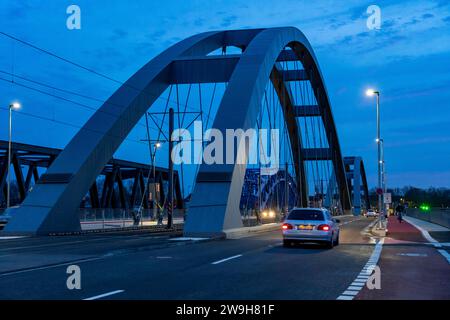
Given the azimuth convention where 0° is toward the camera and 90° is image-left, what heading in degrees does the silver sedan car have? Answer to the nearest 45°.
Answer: approximately 180°

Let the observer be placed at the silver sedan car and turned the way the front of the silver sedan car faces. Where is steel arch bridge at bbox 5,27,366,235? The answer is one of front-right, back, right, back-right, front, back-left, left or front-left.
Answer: front-left
